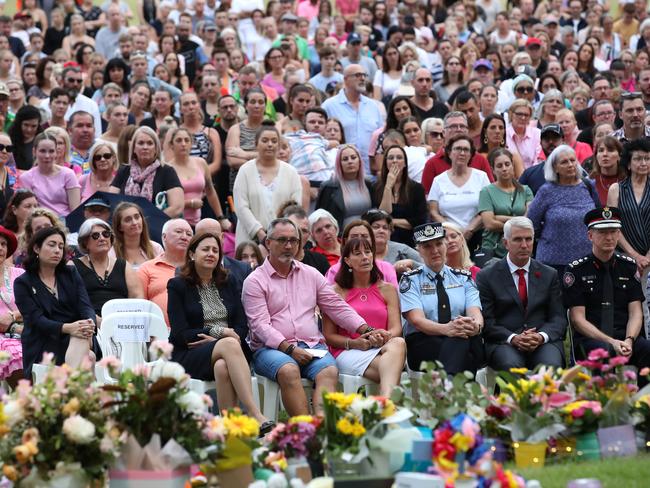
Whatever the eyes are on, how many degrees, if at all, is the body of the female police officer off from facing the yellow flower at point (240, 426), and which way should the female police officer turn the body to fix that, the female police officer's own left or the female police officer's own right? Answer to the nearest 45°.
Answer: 0° — they already face it

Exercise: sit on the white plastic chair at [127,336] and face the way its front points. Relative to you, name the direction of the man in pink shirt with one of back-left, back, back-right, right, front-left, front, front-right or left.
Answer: left

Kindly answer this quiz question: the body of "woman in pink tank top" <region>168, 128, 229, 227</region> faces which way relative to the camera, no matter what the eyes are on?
toward the camera

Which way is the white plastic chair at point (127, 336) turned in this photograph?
toward the camera

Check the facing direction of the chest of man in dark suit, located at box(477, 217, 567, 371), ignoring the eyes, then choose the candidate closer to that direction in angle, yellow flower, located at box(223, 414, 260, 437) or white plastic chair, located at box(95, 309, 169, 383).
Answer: the yellow flower

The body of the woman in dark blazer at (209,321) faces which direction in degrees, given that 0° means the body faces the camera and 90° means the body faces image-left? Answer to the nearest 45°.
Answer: approximately 315°

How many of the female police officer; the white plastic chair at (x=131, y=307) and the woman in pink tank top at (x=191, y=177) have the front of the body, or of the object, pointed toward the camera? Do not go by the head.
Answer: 3

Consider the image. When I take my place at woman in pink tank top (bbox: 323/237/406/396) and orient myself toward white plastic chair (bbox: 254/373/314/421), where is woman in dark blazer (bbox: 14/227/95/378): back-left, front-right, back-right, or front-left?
front-right

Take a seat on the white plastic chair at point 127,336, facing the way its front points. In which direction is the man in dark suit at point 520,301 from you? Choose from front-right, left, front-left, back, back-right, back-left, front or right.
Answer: left

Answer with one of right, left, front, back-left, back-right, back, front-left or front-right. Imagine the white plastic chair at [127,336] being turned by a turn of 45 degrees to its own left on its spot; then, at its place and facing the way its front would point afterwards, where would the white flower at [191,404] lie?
front-right

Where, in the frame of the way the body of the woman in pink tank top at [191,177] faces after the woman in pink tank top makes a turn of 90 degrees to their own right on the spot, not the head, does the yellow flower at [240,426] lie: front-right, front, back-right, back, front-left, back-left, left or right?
left

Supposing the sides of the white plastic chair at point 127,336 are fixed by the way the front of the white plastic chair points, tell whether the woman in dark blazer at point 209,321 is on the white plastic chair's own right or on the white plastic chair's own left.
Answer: on the white plastic chair's own left

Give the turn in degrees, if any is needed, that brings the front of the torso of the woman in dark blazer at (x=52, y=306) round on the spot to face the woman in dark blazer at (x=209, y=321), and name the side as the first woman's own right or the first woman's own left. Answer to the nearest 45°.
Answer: approximately 45° to the first woman's own left

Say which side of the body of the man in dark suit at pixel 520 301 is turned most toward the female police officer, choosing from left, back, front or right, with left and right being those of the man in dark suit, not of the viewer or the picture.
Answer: right

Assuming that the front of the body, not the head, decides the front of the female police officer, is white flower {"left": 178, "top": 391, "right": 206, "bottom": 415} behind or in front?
in front
